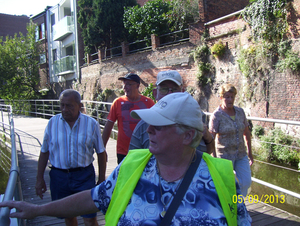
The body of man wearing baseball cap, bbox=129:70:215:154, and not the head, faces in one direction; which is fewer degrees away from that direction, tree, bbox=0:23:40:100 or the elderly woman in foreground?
the elderly woman in foreground

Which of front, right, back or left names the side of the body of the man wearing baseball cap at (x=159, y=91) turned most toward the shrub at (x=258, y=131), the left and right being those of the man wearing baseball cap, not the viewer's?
back

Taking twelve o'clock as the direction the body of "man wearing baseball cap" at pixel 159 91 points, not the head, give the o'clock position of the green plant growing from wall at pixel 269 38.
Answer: The green plant growing from wall is roughly at 7 o'clock from the man wearing baseball cap.

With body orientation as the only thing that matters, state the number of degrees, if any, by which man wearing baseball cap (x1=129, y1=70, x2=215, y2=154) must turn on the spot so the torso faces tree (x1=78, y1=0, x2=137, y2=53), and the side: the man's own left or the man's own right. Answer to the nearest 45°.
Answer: approximately 180°

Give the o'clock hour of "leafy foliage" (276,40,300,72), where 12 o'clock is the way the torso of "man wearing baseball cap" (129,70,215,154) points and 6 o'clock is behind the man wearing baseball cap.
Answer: The leafy foliage is roughly at 7 o'clock from the man wearing baseball cap.

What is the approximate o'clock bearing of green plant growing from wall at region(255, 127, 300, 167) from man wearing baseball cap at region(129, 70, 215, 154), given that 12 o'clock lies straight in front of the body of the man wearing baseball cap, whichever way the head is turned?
The green plant growing from wall is roughly at 7 o'clock from the man wearing baseball cap.

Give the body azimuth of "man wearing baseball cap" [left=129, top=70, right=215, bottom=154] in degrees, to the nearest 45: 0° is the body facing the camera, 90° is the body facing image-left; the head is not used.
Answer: approximately 0°

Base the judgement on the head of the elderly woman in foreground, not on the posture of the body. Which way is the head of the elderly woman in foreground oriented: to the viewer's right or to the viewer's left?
to the viewer's left
